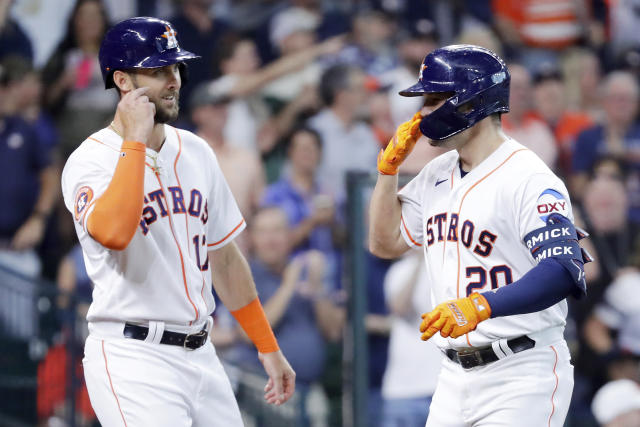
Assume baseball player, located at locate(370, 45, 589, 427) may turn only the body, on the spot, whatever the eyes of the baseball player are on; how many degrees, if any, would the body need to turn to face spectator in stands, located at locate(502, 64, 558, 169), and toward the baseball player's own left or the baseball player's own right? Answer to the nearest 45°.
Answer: approximately 135° to the baseball player's own right

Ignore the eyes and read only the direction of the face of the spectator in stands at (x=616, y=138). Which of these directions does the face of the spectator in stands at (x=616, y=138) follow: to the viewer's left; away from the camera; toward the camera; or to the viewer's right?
toward the camera

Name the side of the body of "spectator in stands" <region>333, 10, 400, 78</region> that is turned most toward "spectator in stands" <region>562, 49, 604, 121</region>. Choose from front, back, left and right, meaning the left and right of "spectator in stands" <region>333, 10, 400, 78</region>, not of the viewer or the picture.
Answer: left

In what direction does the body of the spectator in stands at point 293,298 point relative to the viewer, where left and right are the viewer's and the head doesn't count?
facing the viewer

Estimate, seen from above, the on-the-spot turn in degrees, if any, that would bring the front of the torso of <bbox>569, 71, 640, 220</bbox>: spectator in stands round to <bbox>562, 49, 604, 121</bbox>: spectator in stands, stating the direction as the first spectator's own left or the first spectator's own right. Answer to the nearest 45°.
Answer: approximately 135° to the first spectator's own right

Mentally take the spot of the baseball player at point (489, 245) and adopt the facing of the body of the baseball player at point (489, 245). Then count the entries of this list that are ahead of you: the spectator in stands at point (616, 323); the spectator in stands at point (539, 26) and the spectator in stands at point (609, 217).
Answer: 0

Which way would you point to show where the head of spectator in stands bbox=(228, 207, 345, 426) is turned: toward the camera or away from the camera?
toward the camera

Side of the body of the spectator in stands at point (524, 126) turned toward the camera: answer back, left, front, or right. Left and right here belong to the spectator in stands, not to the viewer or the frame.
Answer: front

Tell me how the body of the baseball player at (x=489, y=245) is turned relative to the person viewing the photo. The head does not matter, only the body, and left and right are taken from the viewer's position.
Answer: facing the viewer and to the left of the viewer

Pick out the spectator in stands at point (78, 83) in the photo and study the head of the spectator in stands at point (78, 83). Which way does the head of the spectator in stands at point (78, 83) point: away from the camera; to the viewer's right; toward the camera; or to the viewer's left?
toward the camera

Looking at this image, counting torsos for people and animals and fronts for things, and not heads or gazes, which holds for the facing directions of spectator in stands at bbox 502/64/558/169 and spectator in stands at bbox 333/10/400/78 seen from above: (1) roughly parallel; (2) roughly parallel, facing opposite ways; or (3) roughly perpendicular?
roughly parallel
